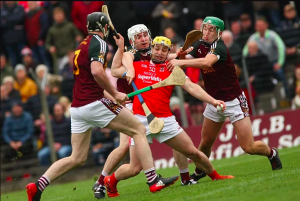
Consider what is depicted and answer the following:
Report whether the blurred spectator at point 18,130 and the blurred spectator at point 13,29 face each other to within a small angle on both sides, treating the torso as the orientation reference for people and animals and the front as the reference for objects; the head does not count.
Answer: no

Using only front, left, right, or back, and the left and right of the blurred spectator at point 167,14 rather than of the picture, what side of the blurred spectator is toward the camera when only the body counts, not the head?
front

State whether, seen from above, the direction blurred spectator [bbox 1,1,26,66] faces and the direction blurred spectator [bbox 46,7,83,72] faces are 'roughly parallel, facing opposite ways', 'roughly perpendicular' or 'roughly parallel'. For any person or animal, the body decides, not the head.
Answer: roughly parallel

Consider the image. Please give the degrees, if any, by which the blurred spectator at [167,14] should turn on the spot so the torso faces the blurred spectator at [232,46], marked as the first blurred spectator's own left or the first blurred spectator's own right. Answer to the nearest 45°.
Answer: approximately 45° to the first blurred spectator's own left

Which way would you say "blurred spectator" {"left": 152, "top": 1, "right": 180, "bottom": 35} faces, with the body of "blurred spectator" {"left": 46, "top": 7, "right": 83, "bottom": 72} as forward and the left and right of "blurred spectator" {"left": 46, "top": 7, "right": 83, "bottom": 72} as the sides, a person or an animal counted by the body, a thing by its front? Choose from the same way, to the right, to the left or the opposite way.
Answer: the same way

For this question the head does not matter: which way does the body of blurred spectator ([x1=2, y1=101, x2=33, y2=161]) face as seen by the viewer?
toward the camera

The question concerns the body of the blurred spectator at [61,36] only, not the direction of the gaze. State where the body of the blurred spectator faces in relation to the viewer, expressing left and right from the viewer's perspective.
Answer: facing the viewer

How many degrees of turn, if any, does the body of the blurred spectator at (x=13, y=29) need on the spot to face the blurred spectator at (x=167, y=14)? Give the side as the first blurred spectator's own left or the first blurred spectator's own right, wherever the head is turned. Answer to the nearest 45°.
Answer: approximately 45° to the first blurred spectator's own left

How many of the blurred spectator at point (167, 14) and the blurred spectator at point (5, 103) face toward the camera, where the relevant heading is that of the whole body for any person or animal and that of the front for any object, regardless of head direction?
2

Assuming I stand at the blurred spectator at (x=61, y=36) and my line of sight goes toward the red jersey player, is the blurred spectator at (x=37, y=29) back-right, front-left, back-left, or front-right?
back-right

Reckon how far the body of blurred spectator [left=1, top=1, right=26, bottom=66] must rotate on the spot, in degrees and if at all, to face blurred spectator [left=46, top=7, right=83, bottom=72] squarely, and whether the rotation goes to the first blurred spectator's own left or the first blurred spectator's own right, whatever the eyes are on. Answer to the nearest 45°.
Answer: approximately 45° to the first blurred spectator's own left

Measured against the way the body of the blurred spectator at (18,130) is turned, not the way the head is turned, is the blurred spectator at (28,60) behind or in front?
behind

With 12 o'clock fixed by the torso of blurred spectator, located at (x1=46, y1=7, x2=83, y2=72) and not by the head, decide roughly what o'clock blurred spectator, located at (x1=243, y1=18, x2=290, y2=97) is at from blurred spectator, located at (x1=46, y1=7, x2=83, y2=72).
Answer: blurred spectator, located at (x1=243, y1=18, x2=290, y2=97) is roughly at 10 o'clock from blurred spectator, located at (x1=46, y1=7, x2=83, y2=72).

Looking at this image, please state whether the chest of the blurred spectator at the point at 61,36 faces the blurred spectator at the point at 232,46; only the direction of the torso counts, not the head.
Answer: no

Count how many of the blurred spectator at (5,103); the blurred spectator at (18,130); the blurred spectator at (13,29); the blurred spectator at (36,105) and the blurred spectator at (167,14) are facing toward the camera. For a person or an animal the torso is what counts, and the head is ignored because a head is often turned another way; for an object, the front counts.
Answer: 5

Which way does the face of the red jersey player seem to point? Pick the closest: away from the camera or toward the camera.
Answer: toward the camera

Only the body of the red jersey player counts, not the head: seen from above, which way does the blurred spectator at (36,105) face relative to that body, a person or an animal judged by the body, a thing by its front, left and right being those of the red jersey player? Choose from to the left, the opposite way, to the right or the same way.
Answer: the same way

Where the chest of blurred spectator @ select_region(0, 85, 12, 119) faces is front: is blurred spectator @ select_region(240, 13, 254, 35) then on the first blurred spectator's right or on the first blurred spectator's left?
on the first blurred spectator's left
